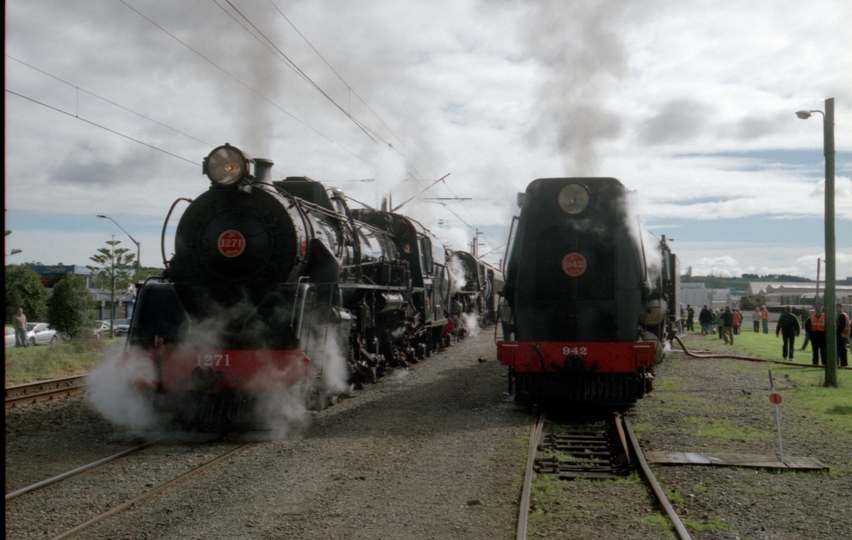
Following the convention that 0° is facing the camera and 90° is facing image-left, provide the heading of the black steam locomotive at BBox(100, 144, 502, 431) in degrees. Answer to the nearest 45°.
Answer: approximately 45°

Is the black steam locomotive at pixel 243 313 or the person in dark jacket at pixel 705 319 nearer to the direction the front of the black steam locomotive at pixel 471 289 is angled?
the black steam locomotive

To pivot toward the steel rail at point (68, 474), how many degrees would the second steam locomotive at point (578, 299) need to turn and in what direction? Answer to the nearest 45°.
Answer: approximately 45° to its right

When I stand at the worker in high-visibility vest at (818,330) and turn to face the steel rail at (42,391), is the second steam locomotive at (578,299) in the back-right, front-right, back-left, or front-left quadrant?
front-left

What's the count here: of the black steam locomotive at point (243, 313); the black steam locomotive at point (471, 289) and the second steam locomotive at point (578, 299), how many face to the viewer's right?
0

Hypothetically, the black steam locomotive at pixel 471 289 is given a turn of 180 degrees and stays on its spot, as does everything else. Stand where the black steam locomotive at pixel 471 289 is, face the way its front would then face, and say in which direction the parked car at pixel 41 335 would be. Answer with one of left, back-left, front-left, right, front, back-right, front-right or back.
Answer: back-left

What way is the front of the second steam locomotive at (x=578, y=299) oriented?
toward the camera

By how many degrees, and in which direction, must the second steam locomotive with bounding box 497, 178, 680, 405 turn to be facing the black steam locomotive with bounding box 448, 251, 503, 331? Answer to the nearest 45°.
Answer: approximately 180°

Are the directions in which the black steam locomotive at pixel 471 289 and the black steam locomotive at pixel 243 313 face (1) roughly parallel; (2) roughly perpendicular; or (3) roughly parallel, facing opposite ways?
roughly parallel

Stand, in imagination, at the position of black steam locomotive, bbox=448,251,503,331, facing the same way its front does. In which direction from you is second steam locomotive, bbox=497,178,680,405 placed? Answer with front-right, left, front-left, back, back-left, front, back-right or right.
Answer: front-left

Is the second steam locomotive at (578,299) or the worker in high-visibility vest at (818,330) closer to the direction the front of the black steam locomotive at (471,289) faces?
the second steam locomotive

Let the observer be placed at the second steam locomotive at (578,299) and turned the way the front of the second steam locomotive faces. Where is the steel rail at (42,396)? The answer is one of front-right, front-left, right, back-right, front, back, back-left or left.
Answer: right

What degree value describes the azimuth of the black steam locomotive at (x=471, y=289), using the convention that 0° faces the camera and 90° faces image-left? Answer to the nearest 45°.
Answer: approximately 45°

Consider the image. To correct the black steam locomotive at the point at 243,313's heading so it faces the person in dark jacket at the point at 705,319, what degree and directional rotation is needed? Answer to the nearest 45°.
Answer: approximately 180°

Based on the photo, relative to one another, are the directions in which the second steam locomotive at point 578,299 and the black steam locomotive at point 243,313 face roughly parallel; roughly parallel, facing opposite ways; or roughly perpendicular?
roughly parallel

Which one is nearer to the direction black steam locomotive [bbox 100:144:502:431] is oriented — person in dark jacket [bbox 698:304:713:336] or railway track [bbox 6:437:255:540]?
the railway track

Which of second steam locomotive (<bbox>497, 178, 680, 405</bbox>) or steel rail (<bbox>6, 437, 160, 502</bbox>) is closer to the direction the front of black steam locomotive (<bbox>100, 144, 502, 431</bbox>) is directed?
the steel rail
